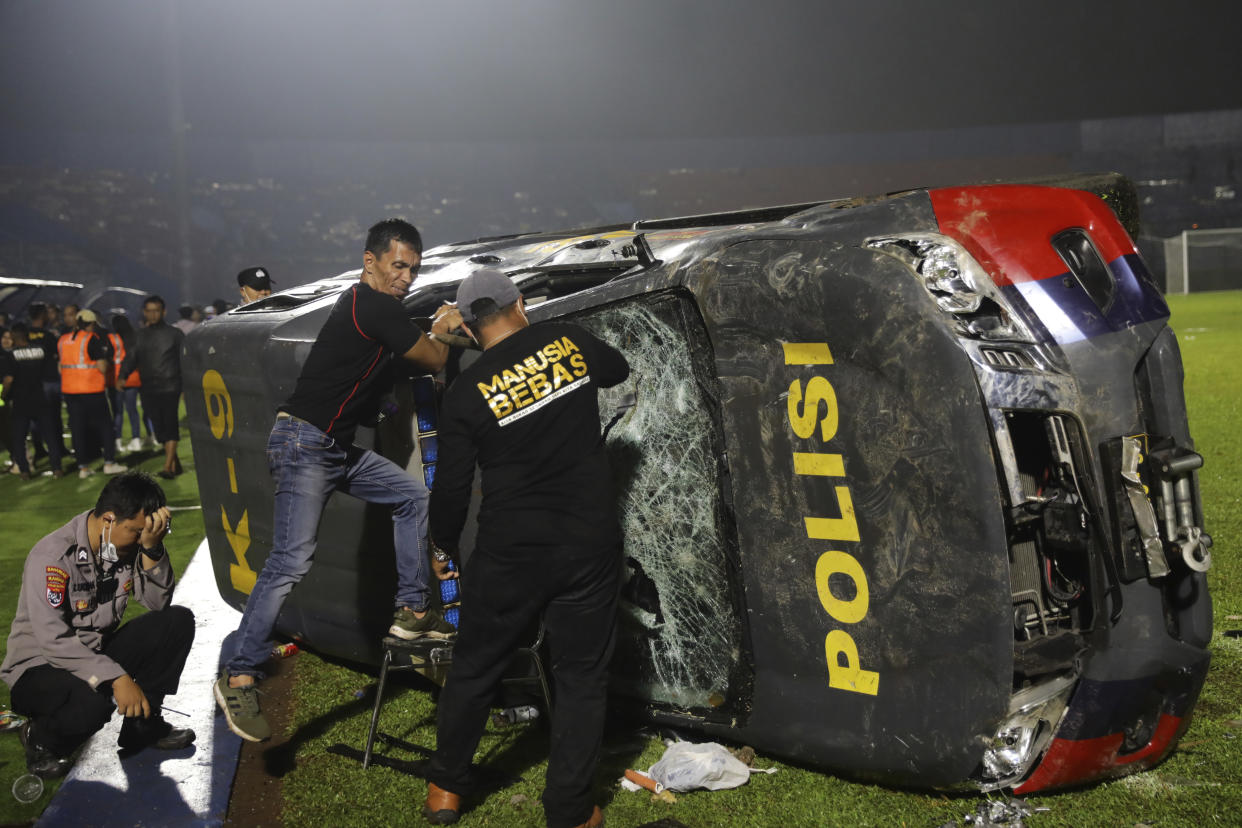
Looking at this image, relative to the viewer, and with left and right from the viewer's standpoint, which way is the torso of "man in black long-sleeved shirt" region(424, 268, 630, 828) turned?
facing away from the viewer

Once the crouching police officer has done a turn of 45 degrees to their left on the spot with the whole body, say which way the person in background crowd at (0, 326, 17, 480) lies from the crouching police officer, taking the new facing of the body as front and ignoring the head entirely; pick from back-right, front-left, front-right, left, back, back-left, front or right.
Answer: left

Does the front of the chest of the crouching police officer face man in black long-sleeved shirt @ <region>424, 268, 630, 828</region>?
yes

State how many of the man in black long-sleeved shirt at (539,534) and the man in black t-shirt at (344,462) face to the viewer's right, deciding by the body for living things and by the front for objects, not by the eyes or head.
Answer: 1

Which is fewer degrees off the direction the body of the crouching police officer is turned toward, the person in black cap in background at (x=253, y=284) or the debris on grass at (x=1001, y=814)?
the debris on grass

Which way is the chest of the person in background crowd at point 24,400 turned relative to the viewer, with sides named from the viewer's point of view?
facing away from the viewer

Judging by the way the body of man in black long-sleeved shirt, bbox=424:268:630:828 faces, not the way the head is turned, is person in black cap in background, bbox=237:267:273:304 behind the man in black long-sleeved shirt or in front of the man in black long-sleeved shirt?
in front

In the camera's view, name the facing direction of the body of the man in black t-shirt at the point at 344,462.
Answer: to the viewer's right

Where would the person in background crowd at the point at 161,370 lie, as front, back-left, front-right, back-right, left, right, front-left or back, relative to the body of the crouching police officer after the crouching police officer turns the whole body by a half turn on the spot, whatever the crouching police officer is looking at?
front-right

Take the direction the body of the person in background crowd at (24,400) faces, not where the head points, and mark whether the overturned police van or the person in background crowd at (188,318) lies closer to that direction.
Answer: the person in background crowd

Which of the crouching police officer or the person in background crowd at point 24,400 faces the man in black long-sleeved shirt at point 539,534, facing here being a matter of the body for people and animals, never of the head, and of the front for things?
the crouching police officer

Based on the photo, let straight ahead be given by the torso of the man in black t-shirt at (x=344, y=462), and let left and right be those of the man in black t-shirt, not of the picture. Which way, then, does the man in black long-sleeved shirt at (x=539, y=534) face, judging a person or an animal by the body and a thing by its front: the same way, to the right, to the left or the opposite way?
to the left
